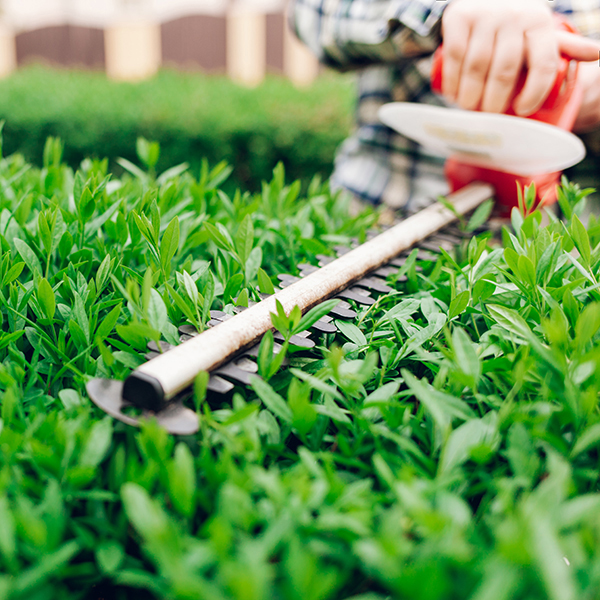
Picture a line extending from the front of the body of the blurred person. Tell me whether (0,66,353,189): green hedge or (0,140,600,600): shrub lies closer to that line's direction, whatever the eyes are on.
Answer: the shrub

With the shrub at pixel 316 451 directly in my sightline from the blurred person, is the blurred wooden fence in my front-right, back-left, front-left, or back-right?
back-right

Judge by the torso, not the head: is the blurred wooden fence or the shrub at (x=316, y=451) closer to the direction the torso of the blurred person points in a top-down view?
the shrub

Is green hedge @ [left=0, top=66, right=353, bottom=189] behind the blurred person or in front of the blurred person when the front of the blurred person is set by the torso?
behind

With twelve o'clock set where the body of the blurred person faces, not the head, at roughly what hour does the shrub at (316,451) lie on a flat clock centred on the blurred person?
The shrub is roughly at 12 o'clock from the blurred person.

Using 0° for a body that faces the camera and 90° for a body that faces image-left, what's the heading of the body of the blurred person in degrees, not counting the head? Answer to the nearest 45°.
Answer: approximately 0°

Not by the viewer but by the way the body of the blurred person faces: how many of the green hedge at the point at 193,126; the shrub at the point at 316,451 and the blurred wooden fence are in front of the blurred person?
1
